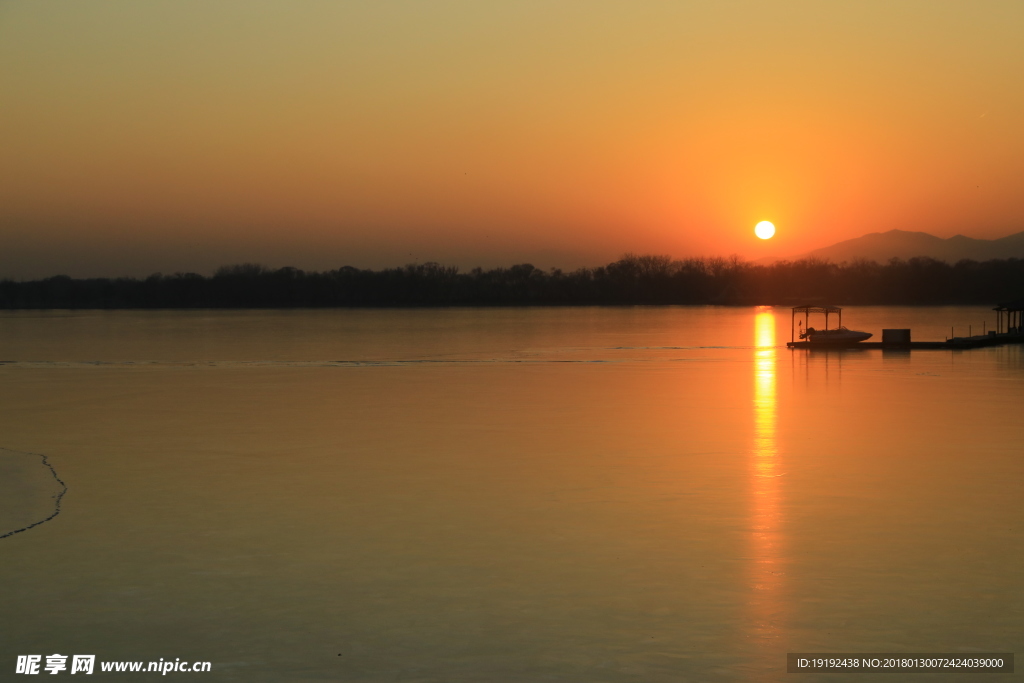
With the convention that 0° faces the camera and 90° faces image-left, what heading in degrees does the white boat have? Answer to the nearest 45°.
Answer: approximately 270°
